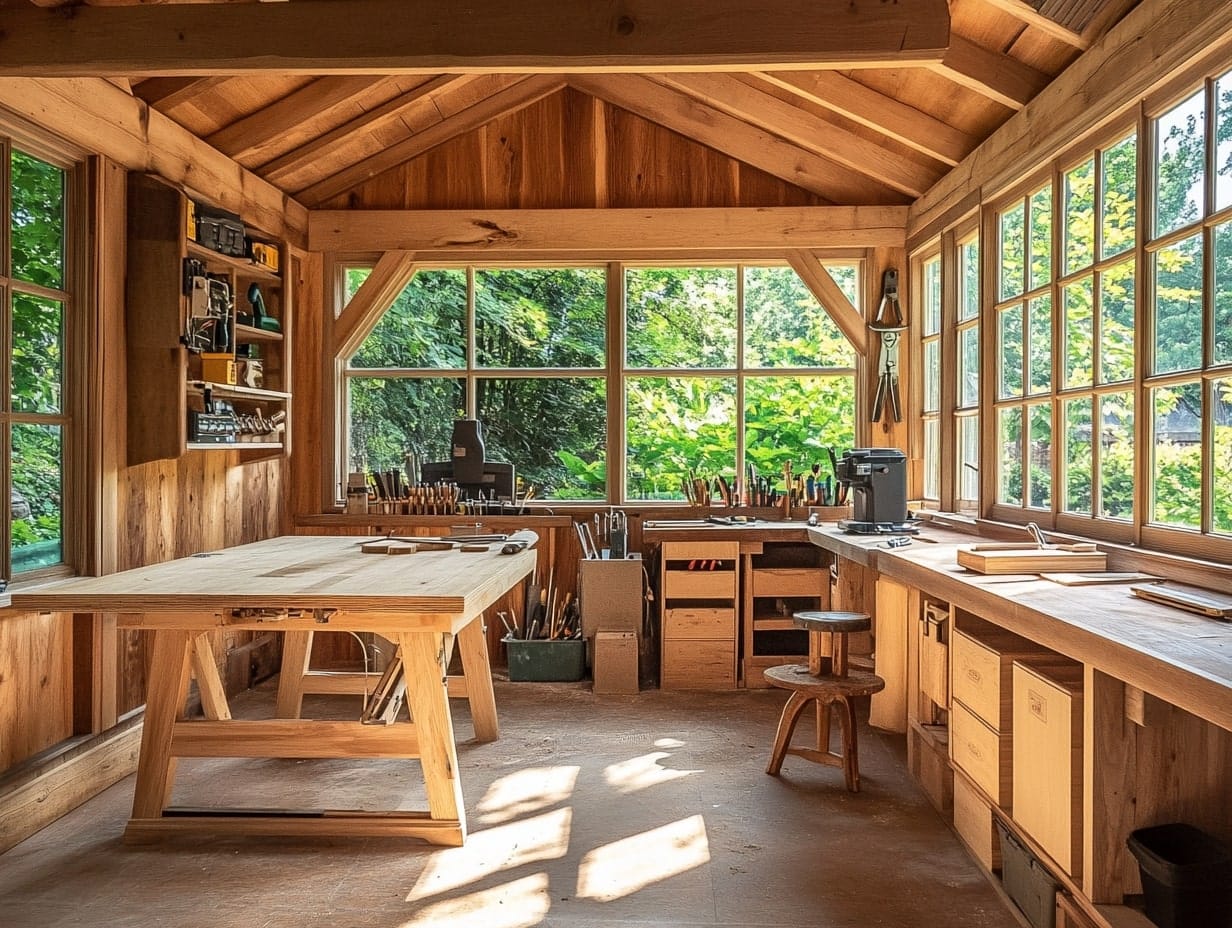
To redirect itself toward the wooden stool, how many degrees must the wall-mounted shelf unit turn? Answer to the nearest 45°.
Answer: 0° — it already faces it

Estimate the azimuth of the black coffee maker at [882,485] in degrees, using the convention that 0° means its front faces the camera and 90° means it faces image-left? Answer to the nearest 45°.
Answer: approximately 45°

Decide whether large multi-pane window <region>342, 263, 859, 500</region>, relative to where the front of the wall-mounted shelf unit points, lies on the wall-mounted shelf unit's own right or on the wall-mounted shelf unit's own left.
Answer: on the wall-mounted shelf unit's own left

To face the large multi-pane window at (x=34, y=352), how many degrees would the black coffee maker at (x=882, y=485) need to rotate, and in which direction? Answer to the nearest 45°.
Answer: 0° — it already faces it

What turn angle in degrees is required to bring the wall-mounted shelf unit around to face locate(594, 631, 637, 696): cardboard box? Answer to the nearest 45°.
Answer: approximately 45° to its left

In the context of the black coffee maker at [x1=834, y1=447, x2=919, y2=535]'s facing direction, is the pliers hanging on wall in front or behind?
behind

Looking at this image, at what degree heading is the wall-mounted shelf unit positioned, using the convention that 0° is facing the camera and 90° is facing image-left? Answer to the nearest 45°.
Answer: approximately 315°
